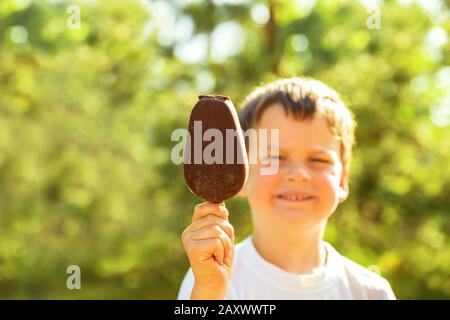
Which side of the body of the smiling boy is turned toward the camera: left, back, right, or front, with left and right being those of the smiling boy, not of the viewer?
front

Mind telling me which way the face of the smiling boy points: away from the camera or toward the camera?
toward the camera
